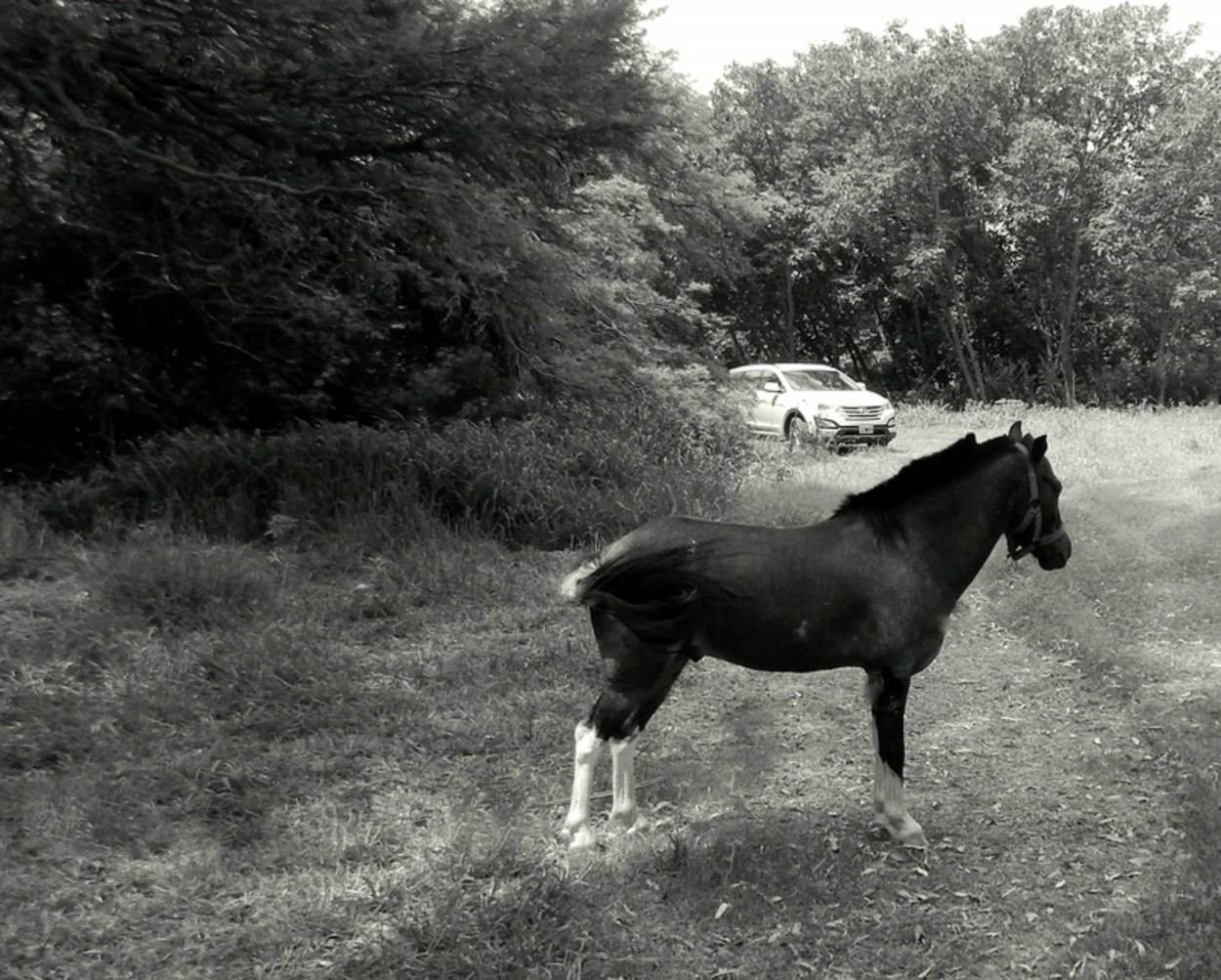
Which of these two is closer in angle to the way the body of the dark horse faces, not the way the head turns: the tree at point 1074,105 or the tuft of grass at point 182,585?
the tree

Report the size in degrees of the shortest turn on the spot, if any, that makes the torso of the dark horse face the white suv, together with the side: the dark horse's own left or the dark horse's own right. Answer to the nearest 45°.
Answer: approximately 90° to the dark horse's own left

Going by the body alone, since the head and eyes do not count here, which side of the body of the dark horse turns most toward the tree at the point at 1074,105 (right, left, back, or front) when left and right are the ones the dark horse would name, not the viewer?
left

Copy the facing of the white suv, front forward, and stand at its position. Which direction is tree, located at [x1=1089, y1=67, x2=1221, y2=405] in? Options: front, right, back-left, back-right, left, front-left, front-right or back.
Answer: left

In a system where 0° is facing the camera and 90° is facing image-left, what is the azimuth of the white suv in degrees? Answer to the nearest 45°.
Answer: approximately 315°

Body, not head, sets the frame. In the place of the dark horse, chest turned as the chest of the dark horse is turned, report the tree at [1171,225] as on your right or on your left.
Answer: on your left

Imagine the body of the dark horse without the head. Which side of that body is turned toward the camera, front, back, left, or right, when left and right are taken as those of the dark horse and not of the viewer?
right

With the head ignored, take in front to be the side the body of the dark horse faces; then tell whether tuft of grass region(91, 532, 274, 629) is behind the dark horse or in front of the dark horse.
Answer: behind
